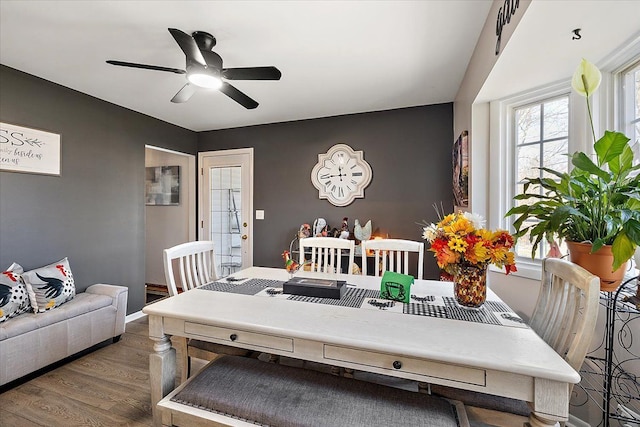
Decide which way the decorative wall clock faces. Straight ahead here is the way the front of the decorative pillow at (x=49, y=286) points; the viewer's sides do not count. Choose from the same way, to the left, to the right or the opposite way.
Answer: to the right

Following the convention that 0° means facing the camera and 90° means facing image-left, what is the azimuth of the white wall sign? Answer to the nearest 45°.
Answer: approximately 315°

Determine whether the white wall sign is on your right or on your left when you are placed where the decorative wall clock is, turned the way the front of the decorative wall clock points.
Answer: on your right

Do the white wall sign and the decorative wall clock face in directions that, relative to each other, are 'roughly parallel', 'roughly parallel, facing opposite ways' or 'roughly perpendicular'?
roughly perpendicular

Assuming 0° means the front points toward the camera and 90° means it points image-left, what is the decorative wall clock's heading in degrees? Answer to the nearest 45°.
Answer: approximately 0°

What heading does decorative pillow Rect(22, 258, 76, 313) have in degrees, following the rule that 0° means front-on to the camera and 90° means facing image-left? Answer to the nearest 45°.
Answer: approximately 315°
